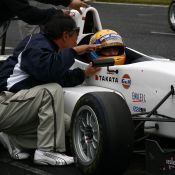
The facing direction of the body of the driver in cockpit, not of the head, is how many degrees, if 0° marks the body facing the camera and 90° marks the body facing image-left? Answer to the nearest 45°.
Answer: approximately 315°

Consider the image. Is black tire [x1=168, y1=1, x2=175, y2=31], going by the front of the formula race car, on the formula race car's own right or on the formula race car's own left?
on the formula race car's own left
